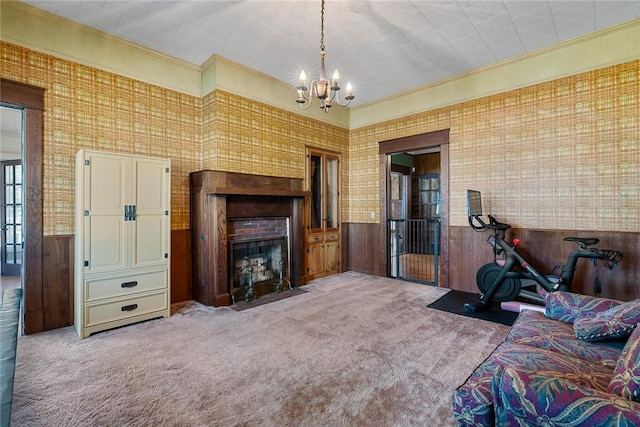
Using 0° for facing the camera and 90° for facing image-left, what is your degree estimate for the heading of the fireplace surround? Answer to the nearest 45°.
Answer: approximately 315°

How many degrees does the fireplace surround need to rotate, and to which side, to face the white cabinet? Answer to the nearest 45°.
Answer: approximately 90° to its right

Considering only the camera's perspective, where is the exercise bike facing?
facing to the left of the viewer

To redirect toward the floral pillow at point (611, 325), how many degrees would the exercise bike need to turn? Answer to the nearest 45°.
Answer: approximately 90° to its left

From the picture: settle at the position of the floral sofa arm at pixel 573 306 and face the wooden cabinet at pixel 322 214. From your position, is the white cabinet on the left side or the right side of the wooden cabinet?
left

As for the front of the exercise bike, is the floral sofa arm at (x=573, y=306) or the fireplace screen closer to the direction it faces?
the fireplace screen

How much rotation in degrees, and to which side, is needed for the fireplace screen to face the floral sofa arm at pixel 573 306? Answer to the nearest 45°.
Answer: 0° — it already faces it

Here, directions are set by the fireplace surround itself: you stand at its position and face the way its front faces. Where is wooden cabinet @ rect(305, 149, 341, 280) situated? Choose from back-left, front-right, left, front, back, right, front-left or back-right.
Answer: left

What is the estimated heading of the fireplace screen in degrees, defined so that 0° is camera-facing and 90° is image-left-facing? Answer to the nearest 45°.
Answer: approximately 315°

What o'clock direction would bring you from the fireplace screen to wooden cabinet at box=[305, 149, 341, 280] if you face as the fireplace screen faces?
The wooden cabinet is roughly at 9 o'clock from the fireplace screen.

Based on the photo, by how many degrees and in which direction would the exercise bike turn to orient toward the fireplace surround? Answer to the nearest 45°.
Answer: approximately 45° to its left
